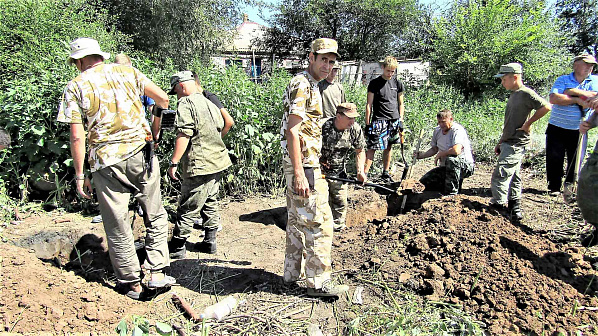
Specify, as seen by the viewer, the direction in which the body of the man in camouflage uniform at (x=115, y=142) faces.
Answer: away from the camera

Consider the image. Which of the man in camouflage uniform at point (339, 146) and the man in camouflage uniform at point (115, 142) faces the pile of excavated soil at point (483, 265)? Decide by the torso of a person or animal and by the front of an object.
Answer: the man in camouflage uniform at point (339, 146)

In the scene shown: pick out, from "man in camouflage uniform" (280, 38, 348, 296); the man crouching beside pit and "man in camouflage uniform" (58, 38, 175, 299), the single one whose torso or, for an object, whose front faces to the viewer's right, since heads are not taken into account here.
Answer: "man in camouflage uniform" (280, 38, 348, 296)

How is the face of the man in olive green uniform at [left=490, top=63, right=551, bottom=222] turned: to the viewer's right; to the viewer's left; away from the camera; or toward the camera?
to the viewer's left

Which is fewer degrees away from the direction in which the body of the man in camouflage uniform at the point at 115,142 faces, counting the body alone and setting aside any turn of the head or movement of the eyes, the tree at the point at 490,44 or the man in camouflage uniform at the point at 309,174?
the tree

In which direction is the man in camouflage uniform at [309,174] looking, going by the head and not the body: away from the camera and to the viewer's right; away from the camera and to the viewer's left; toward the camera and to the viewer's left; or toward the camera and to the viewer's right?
toward the camera and to the viewer's right

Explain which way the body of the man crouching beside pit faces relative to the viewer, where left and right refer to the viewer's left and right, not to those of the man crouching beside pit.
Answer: facing the viewer and to the left of the viewer

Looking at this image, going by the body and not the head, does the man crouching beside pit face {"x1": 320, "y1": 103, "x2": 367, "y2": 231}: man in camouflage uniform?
yes

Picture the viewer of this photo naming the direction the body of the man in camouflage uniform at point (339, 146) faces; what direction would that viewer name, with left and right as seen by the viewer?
facing the viewer and to the right of the viewer

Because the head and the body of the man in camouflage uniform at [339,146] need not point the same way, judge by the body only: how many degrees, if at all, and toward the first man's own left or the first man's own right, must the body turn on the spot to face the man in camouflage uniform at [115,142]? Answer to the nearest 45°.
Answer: approximately 90° to the first man's own right

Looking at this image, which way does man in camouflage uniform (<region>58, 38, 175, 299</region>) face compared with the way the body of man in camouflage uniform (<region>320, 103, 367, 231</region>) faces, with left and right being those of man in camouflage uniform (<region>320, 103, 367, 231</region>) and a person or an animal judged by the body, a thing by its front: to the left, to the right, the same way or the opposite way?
the opposite way

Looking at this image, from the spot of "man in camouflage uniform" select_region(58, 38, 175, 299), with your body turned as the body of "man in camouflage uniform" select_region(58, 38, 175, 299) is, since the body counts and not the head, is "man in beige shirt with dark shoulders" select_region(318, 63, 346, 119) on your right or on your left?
on your right

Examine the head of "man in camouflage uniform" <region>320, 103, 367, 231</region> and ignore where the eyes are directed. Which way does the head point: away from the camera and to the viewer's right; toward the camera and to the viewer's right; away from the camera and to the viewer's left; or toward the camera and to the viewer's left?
toward the camera and to the viewer's right

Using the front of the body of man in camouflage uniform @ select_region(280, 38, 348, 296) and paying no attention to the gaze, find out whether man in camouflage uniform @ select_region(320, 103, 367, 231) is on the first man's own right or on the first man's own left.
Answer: on the first man's own left

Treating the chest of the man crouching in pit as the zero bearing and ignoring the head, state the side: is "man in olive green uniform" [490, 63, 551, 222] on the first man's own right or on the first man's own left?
on the first man's own left

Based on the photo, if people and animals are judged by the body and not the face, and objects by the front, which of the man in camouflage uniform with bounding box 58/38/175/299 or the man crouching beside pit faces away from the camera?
the man in camouflage uniform

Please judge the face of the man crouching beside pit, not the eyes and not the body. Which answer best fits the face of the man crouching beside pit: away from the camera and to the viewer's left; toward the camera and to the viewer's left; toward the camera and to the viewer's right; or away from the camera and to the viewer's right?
toward the camera and to the viewer's left

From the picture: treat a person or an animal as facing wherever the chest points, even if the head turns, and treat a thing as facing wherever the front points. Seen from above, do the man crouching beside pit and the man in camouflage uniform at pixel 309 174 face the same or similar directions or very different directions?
very different directions
